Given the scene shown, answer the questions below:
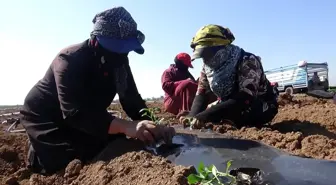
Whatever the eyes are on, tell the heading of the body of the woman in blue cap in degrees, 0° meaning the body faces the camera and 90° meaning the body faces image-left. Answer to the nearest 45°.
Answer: approximately 315°

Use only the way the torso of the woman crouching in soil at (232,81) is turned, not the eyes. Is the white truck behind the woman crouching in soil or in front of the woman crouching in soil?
behind

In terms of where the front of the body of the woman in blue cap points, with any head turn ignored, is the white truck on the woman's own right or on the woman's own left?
on the woman's own left

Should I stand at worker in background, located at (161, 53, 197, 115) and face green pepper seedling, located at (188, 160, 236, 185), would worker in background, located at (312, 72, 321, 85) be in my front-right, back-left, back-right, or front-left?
back-left

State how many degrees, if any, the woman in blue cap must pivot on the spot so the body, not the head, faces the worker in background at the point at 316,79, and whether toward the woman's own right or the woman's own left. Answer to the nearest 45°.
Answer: approximately 90° to the woman's own left

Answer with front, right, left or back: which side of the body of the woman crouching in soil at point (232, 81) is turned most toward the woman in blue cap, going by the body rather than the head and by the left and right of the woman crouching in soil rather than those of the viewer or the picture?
front

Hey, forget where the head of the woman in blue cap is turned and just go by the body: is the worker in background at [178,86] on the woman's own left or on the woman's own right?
on the woman's own left

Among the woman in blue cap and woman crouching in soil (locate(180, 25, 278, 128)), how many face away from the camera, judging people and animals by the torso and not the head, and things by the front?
0

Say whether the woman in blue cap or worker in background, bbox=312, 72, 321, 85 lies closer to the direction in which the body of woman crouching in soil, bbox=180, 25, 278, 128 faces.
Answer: the woman in blue cap

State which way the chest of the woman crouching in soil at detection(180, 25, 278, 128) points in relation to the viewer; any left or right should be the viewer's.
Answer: facing the viewer and to the left of the viewer

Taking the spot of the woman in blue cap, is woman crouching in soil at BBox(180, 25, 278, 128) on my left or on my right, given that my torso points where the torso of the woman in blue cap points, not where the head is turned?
on my left

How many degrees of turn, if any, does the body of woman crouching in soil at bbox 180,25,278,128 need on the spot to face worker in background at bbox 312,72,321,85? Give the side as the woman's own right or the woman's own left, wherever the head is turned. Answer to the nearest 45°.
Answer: approximately 135° to the woman's own right

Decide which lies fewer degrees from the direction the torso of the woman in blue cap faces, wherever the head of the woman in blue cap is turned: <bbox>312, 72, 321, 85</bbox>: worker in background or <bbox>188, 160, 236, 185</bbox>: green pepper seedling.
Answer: the green pepper seedling

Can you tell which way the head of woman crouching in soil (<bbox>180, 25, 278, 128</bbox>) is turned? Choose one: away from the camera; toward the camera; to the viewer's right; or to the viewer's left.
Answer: to the viewer's left
